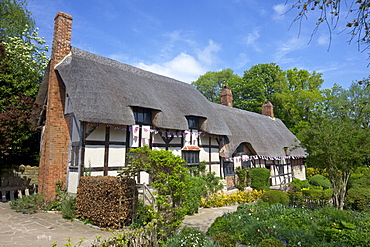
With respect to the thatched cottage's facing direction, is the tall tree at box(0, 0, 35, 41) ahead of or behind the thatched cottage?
behind

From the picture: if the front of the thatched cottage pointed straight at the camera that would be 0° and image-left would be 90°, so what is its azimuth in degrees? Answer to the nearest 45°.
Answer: approximately 315°

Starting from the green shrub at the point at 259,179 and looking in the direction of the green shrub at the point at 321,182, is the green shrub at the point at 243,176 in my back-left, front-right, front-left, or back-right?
back-left

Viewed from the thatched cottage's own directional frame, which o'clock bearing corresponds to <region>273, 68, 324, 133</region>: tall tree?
The tall tree is roughly at 9 o'clock from the thatched cottage.

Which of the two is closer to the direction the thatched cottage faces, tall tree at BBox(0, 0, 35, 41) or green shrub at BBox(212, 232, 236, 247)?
the green shrub

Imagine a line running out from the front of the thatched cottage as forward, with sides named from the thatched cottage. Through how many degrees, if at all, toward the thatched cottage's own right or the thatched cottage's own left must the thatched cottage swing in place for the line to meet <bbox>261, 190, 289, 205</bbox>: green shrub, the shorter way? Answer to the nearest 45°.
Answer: approximately 45° to the thatched cottage's own left

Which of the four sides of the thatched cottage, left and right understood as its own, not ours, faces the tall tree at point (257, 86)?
left
